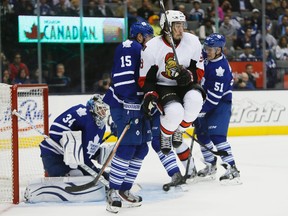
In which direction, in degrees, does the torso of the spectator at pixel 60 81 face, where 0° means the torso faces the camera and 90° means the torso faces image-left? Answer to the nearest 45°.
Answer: approximately 0°

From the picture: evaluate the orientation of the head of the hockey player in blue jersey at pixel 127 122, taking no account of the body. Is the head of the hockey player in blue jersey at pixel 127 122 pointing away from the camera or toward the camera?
away from the camera

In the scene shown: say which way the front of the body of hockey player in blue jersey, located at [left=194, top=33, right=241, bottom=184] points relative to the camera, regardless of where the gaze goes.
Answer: to the viewer's left

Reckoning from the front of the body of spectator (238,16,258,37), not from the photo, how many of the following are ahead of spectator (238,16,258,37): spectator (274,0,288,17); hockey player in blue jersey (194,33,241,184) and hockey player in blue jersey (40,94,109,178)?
2

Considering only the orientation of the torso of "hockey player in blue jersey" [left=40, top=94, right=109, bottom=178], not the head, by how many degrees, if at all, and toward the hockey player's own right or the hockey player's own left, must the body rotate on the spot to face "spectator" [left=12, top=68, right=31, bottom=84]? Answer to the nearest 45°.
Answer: approximately 135° to the hockey player's own left

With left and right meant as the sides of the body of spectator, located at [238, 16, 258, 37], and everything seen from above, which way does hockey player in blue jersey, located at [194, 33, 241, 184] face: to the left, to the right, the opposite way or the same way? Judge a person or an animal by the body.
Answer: to the right
